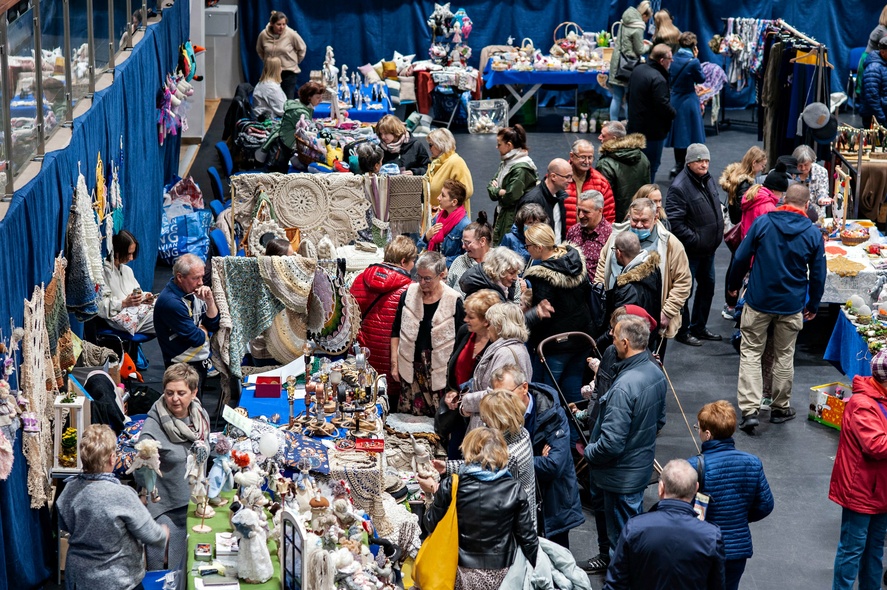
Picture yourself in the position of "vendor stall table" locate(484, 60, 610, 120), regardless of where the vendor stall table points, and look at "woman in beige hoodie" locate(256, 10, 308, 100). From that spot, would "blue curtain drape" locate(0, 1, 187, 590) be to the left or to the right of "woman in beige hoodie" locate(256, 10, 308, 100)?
left

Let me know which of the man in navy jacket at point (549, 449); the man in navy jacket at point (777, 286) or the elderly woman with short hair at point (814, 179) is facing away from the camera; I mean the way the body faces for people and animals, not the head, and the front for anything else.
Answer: the man in navy jacket at point (777, 286)

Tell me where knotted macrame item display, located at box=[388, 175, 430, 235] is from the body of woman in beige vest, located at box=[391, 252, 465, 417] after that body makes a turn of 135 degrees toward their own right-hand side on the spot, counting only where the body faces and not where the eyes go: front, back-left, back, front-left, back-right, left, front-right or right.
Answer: front-right

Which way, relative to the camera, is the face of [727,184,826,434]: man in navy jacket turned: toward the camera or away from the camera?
away from the camera

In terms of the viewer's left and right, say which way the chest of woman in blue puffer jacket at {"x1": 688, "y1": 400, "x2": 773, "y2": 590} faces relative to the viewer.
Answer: facing away from the viewer and to the left of the viewer

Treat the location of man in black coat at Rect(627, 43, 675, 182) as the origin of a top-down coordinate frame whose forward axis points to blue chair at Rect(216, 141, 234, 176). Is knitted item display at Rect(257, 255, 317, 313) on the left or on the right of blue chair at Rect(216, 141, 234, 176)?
left

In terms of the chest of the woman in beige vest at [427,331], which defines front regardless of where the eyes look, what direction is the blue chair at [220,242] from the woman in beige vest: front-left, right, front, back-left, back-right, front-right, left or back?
back-right

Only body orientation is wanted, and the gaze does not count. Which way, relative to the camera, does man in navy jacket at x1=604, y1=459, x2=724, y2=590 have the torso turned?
away from the camera

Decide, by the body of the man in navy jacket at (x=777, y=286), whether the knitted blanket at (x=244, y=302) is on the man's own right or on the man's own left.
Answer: on the man's own left

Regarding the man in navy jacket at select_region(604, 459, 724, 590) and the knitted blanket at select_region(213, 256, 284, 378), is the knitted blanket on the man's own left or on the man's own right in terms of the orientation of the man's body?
on the man's own left

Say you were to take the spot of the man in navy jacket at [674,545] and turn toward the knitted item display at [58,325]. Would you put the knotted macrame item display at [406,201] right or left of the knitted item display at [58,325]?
right

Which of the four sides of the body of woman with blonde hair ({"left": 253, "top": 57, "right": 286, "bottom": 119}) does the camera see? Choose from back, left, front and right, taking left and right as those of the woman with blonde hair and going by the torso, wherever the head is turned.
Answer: back

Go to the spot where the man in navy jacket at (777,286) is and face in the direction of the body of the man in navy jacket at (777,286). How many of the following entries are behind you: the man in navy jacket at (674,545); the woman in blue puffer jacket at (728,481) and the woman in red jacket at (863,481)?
3
